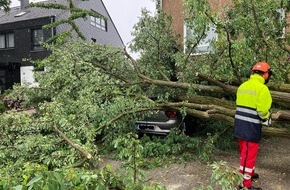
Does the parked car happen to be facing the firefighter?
no

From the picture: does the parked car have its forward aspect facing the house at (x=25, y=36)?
no

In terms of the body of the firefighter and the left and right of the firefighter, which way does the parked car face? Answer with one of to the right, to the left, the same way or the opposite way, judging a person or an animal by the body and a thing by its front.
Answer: the same way
